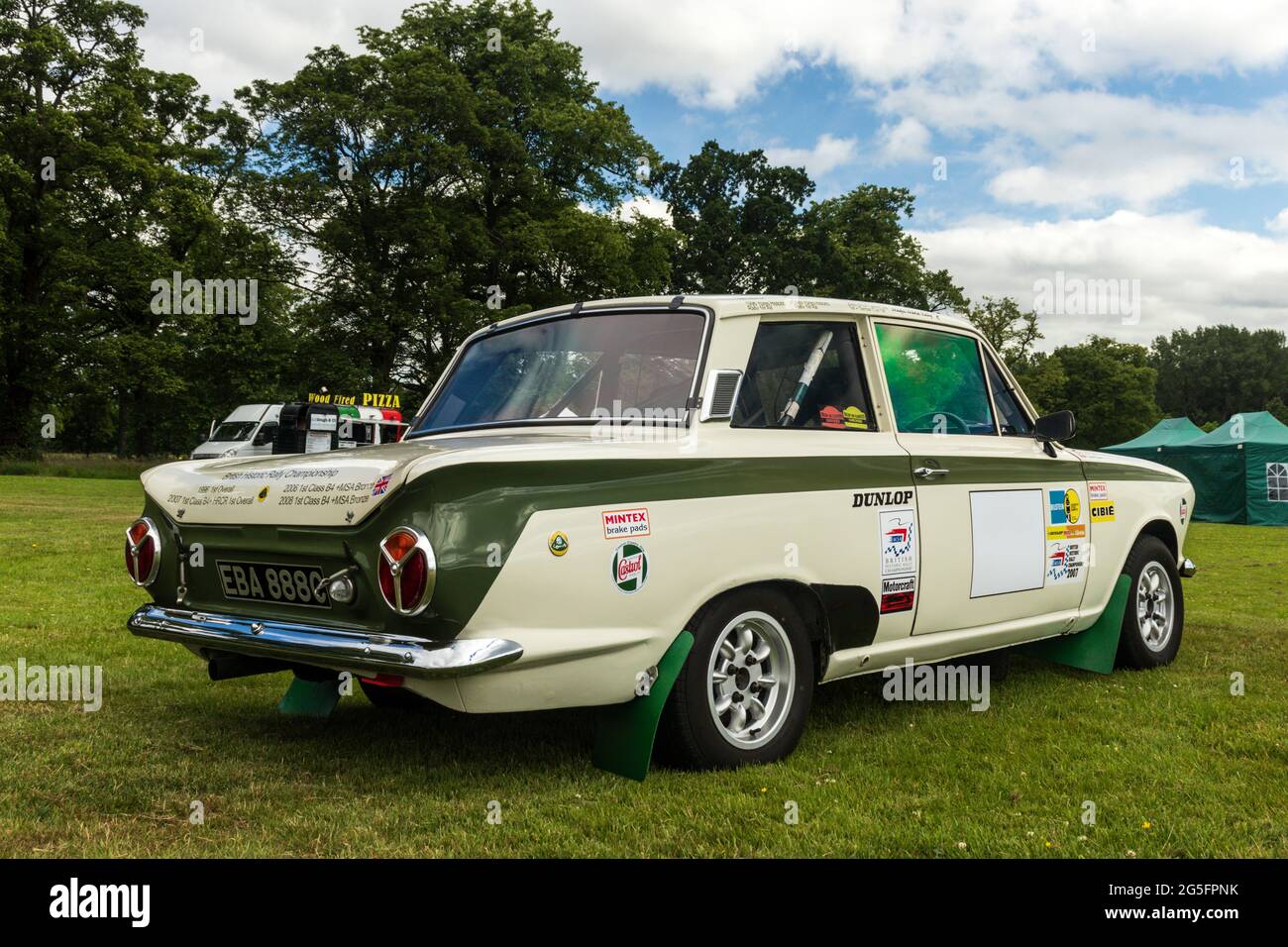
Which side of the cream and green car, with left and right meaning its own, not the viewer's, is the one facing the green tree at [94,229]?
left

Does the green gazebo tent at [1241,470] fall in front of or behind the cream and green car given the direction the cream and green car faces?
in front

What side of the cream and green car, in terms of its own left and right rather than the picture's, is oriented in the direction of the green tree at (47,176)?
left

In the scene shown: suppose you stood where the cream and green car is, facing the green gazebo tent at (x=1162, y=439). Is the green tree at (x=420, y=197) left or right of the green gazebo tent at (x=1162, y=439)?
left

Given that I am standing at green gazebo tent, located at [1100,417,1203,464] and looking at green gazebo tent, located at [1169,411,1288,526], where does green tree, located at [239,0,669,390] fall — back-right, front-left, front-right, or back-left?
back-right

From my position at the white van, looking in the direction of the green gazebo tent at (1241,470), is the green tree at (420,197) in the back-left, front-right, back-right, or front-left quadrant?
front-left

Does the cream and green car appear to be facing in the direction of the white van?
no

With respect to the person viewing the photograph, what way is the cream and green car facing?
facing away from the viewer and to the right of the viewer

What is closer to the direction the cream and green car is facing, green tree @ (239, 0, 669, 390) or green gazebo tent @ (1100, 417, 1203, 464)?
the green gazebo tent

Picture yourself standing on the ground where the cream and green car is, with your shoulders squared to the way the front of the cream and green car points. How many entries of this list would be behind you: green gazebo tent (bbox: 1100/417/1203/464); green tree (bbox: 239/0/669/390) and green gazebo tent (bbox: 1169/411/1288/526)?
0

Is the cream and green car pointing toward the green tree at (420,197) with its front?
no

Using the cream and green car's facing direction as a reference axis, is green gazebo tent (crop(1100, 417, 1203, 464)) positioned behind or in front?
in front

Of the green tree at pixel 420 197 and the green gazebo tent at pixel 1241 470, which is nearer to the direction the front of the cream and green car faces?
the green gazebo tent
